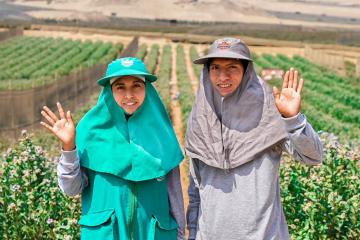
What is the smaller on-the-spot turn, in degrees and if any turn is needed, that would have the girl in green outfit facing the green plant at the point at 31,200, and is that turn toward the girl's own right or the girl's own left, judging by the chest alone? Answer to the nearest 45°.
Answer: approximately 135° to the girl's own right

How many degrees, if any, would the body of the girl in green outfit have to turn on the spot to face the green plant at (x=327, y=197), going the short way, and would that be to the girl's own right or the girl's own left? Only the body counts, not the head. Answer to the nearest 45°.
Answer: approximately 135° to the girl's own left

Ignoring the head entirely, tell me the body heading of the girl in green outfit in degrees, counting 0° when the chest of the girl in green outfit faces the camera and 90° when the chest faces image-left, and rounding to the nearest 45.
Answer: approximately 0°

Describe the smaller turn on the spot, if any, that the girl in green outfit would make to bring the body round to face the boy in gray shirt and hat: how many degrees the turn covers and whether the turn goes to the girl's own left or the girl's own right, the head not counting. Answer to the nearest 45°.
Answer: approximately 90° to the girl's own left
